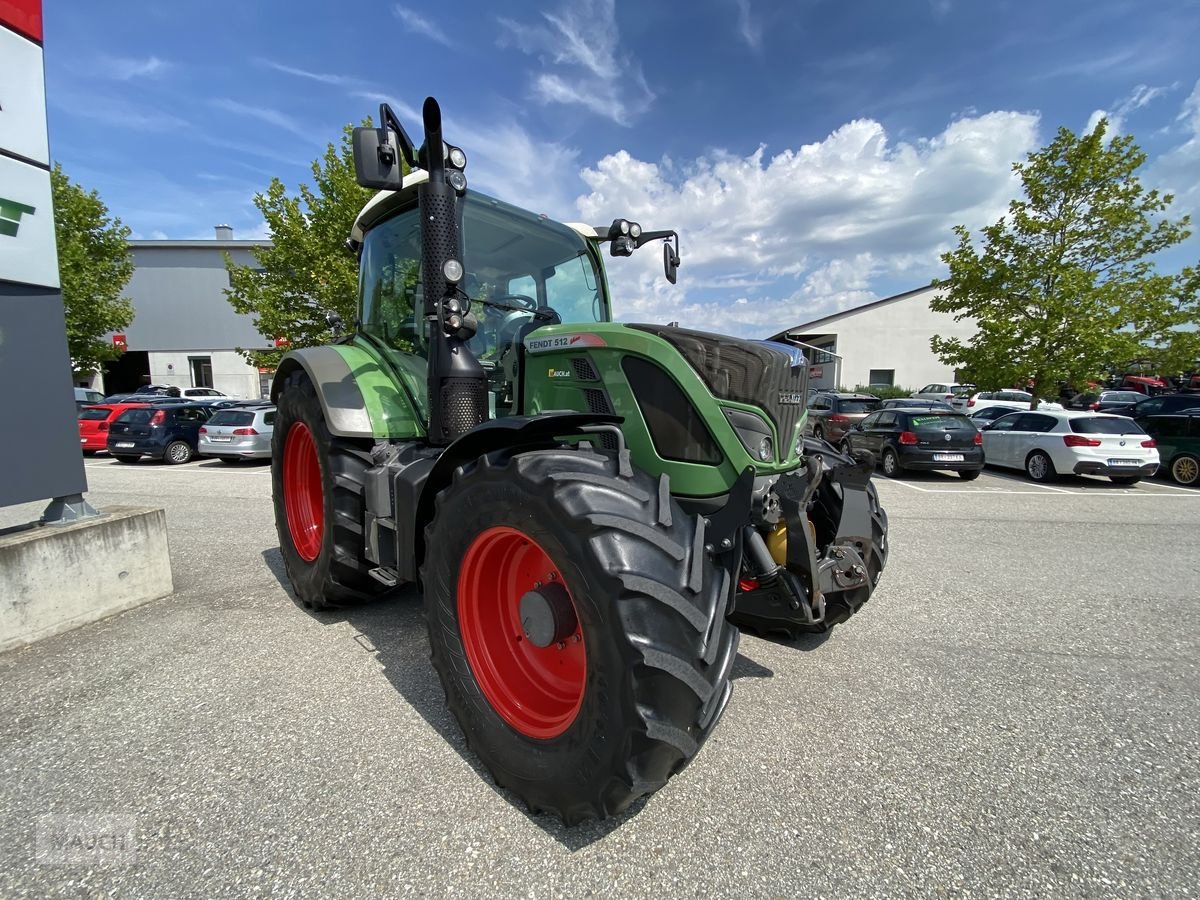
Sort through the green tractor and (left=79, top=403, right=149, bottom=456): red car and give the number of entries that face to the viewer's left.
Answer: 0

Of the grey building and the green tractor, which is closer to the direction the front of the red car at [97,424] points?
the grey building

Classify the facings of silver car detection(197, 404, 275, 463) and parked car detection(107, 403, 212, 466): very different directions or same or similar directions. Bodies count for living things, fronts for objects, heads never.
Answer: same or similar directions

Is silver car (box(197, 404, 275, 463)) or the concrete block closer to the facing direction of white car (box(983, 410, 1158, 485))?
the silver car

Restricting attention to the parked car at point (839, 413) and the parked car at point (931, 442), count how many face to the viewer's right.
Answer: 0

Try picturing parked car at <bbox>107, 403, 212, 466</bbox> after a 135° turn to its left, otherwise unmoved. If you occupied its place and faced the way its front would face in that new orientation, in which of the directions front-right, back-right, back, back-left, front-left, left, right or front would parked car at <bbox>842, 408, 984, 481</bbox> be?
back-left

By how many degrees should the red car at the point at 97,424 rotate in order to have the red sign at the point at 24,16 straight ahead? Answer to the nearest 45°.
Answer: approximately 135° to its right

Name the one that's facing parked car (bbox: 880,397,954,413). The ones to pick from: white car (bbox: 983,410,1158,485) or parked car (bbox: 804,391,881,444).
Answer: the white car

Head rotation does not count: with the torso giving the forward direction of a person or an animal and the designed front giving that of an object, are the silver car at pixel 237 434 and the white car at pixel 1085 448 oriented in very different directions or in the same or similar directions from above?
same or similar directions

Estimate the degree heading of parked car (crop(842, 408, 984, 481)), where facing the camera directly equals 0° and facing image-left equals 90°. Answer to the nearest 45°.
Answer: approximately 135°

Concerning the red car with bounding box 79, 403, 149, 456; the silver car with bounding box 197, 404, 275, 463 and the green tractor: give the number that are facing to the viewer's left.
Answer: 0

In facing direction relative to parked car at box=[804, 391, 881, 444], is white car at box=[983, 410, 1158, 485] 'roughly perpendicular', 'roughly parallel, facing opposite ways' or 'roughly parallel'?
roughly parallel

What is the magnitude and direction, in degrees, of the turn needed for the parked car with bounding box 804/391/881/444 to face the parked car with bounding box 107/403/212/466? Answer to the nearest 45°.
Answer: approximately 90° to its left

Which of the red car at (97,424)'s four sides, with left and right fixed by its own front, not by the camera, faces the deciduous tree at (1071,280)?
right

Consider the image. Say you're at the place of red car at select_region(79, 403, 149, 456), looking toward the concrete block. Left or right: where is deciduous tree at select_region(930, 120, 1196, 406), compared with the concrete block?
left

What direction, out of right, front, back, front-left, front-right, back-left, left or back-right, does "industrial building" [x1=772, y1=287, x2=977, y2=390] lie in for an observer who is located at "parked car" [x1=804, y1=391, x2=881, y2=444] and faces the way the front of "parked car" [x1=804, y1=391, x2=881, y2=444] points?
front-right

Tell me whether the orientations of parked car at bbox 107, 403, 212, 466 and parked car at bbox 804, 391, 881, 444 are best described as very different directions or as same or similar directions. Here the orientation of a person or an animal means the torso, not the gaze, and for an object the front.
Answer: same or similar directions

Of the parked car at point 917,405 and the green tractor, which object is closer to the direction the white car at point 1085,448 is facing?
the parked car

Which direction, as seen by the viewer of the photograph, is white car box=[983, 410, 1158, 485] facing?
facing away from the viewer and to the left of the viewer

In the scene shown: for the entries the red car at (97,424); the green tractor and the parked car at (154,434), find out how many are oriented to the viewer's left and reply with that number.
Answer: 0

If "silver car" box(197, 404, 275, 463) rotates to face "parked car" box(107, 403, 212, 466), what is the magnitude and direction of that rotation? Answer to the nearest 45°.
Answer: approximately 90° to its left

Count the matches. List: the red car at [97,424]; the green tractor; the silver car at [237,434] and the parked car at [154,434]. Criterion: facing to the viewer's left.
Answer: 0
